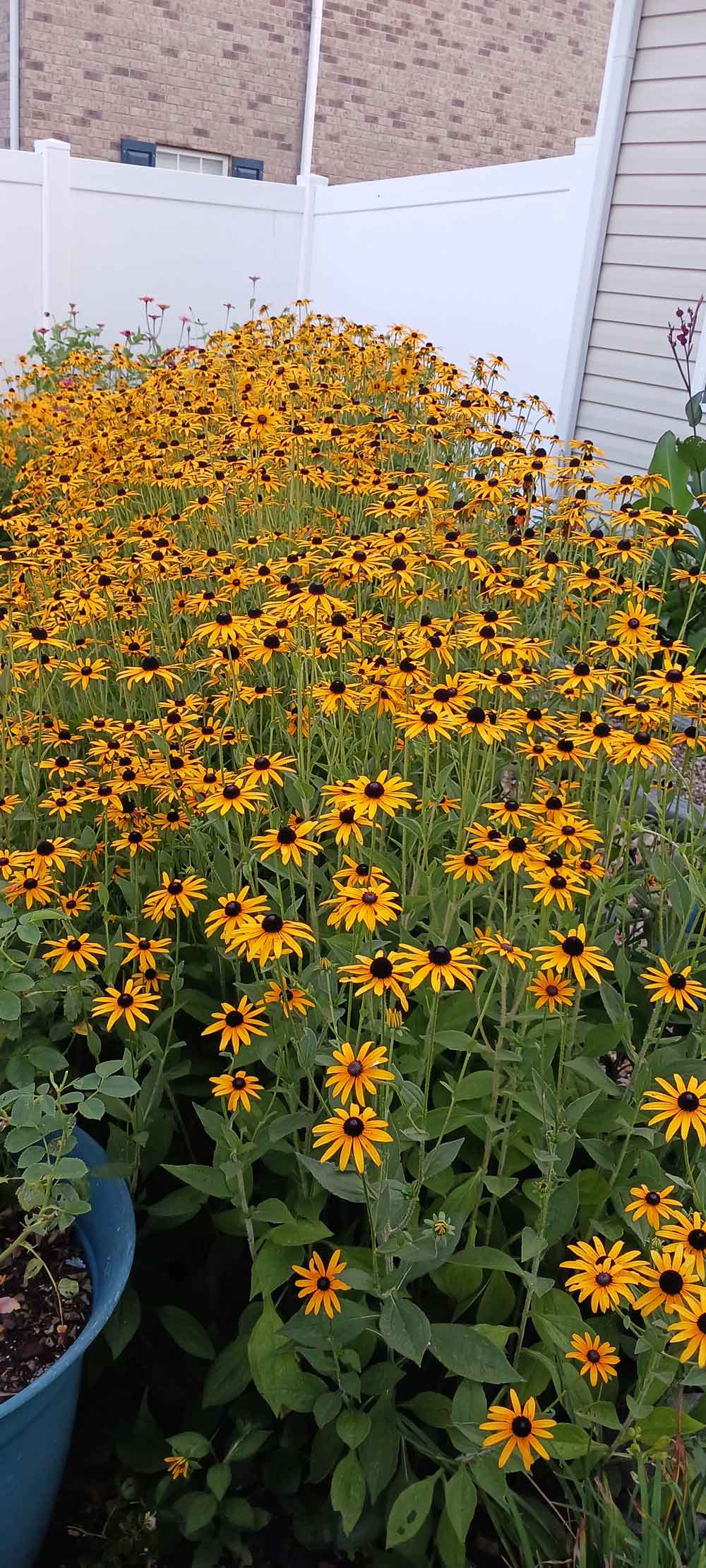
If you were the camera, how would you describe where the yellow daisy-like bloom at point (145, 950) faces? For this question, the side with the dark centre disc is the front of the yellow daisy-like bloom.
facing the viewer

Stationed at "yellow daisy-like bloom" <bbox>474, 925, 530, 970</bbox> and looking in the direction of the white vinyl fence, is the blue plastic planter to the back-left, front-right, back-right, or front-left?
back-left

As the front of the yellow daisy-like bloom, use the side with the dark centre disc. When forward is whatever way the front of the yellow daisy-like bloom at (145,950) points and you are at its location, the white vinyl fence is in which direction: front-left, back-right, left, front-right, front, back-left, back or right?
back
